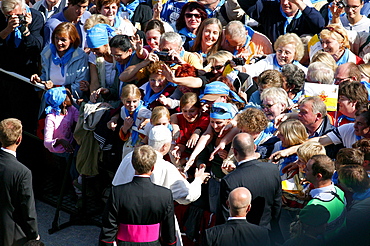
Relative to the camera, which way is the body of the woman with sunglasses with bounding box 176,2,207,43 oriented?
toward the camera

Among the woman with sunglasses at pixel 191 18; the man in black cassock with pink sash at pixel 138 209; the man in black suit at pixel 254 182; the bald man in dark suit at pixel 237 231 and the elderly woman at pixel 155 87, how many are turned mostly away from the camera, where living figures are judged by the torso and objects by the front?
3

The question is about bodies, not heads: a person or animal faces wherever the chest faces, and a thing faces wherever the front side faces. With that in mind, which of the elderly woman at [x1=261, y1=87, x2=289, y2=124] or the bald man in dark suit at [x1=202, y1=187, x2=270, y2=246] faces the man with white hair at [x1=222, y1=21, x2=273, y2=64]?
the bald man in dark suit

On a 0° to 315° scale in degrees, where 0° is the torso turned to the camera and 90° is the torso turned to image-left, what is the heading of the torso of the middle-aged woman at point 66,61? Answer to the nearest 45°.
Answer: approximately 45°

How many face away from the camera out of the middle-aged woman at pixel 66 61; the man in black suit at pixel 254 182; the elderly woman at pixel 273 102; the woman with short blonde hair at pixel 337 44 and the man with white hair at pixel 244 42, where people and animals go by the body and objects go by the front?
1

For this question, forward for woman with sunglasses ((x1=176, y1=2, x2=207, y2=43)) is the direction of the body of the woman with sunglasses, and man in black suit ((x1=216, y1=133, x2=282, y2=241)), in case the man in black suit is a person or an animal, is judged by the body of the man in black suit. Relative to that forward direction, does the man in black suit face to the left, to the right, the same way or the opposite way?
the opposite way

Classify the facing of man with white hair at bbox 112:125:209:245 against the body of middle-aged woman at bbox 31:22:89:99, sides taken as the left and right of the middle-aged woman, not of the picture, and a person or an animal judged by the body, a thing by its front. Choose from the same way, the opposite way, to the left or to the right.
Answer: the opposite way

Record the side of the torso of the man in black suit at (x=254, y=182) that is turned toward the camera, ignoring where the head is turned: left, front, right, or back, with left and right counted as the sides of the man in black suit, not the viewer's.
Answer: back

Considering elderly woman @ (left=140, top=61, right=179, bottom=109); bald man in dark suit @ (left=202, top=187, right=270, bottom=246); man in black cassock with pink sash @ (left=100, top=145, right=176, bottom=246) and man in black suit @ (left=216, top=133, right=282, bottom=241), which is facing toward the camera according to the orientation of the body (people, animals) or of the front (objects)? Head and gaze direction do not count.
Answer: the elderly woman

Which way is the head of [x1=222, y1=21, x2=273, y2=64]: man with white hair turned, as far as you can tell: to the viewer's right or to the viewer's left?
to the viewer's left

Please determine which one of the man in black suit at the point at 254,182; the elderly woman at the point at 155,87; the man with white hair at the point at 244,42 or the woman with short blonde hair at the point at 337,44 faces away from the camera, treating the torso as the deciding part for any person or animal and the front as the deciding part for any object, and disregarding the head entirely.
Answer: the man in black suit

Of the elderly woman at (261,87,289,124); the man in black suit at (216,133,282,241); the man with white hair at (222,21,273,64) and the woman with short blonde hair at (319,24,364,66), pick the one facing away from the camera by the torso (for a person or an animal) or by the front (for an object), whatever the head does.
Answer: the man in black suit

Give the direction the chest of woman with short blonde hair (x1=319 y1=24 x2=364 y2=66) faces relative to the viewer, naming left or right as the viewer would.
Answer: facing the viewer and to the left of the viewer

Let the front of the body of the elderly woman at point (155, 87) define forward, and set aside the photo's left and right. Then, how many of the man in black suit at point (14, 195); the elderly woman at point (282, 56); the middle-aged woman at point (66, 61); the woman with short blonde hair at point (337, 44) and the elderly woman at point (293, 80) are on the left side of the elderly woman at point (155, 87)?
3

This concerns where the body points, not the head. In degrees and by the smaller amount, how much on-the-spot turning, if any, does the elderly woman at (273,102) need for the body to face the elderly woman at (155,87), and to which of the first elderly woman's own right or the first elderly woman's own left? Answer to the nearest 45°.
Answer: approximately 45° to the first elderly woman's own right

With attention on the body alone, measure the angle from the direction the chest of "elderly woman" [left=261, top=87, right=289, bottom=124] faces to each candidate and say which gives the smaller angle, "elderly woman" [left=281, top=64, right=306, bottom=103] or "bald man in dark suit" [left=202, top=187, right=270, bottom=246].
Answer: the bald man in dark suit

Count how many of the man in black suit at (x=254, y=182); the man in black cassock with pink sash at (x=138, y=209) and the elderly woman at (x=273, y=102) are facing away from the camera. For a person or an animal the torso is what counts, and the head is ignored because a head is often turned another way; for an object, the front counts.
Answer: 2

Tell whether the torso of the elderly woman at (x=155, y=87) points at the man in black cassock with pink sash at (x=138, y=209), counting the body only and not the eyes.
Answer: yes
